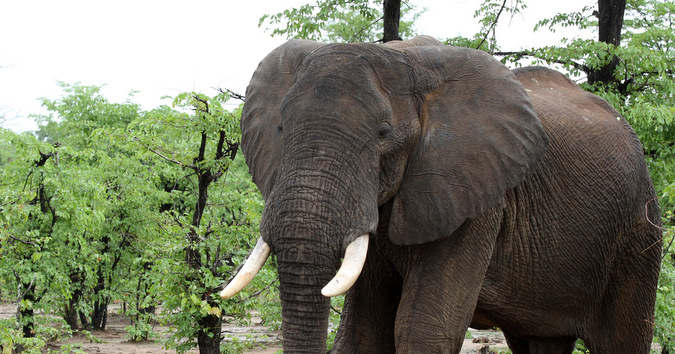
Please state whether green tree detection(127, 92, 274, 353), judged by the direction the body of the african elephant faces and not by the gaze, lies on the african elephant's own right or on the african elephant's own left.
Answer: on the african elephant's own right

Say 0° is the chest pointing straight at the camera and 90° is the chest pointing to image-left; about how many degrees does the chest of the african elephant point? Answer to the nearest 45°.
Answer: approximately 45°

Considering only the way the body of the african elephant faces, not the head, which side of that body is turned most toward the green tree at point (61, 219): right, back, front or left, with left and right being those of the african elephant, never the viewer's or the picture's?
right
